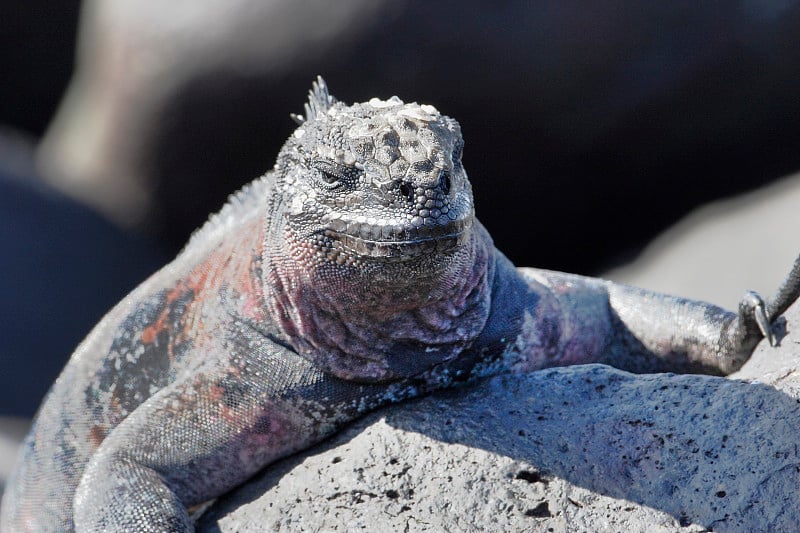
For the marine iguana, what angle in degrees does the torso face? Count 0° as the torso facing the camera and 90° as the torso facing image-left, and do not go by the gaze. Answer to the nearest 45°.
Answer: approximately 315°
